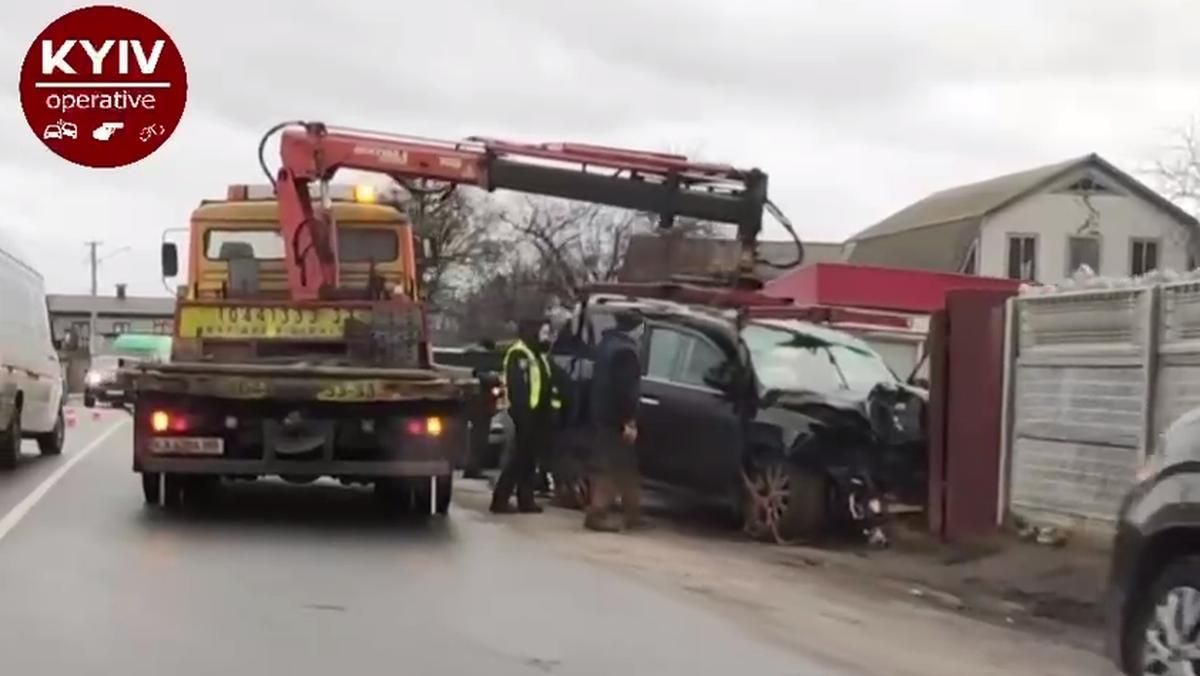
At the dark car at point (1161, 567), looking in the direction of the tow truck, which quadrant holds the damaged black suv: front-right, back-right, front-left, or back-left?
front-right

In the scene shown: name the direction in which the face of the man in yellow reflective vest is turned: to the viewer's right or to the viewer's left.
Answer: to the viewer's right

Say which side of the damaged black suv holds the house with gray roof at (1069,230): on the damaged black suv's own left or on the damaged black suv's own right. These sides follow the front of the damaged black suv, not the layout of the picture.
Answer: on the damaged black suv's own left

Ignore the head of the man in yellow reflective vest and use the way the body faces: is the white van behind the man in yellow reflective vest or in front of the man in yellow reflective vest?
behind

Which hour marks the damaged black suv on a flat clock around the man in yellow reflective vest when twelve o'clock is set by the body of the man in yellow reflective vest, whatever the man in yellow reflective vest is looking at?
The damaged black suv is roughly at 1 o'clock from the man in yellow reflective vest.

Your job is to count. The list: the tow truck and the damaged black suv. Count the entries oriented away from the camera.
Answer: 1

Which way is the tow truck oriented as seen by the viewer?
away from the camera

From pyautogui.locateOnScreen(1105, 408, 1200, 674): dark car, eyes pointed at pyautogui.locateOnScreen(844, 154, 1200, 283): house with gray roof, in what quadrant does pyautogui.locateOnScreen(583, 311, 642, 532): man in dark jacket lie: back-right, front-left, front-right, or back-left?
front-left

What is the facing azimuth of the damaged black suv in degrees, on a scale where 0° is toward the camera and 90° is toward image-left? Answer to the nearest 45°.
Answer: approximately 315°
